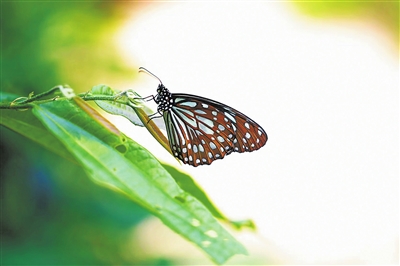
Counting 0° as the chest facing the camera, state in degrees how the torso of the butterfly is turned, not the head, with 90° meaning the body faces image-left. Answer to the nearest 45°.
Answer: approximately 90°

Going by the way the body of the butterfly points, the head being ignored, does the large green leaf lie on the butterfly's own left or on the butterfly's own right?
on the butterfly's own left
